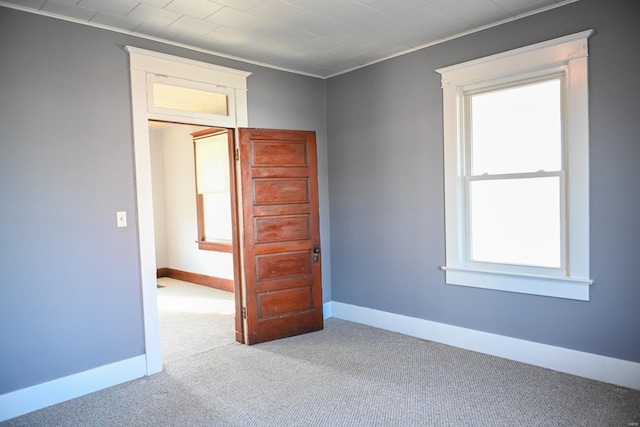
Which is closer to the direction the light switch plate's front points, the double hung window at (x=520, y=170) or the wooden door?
the double hung window

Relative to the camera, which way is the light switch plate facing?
toward the camera

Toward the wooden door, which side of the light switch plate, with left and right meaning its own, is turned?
left

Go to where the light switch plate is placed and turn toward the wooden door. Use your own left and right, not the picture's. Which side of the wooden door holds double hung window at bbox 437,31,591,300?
right

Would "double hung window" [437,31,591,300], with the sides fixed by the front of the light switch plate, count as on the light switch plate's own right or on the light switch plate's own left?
on the light switch plate's own left
